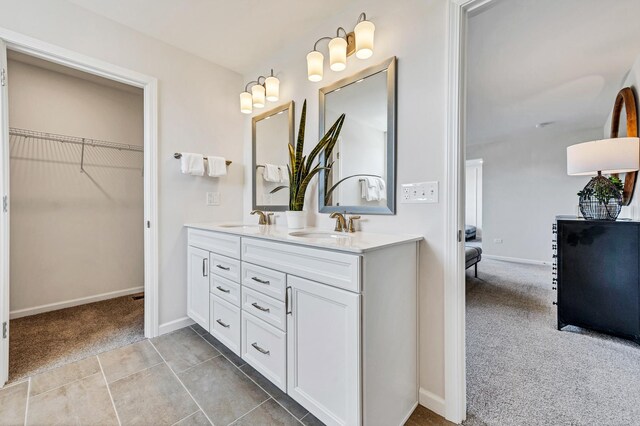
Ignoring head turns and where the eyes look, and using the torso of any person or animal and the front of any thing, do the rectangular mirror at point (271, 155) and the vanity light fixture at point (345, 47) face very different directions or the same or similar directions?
same or similar directions

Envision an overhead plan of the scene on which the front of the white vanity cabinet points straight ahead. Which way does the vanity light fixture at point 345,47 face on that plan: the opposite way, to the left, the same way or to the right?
the same way

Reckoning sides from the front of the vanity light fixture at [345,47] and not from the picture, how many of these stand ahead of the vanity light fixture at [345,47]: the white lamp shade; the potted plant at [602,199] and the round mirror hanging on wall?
0

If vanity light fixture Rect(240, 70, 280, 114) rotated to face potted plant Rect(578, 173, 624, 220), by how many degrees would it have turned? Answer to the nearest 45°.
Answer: approximately 135° to its left

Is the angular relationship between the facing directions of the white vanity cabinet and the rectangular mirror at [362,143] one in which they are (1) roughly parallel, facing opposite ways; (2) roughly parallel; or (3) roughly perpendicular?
roughly parallel

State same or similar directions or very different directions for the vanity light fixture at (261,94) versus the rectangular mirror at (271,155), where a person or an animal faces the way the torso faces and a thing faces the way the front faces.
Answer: same or similar directions

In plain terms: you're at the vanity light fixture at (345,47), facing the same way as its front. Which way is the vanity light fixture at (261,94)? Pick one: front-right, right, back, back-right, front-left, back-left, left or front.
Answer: right

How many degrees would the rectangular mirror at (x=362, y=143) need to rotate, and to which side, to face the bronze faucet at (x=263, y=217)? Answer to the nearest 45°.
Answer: approximately 90° to its right

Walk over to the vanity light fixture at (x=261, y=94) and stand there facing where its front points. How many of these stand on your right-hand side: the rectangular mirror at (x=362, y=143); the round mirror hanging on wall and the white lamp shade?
0

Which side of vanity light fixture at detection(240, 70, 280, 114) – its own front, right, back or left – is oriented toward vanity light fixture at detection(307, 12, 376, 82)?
left

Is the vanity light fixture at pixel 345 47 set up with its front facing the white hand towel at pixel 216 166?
no

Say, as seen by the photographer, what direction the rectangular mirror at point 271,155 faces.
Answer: facing the viewer and to the left of the viewer

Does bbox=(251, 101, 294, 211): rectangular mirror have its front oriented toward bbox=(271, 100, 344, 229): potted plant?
no

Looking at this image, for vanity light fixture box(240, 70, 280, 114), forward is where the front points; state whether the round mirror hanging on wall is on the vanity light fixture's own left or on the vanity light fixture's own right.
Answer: on the vanity light fixture's own left

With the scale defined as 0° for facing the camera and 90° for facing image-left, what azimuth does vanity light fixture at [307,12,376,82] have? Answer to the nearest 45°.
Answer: approximately 45°

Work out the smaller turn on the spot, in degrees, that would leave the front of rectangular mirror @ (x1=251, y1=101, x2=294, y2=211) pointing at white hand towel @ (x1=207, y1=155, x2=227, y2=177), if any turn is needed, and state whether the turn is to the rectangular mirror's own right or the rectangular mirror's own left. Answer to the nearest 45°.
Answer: approximately 45° to the rectangular mirror's own right

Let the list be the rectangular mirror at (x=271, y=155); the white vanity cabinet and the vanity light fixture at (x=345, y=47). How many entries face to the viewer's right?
0
